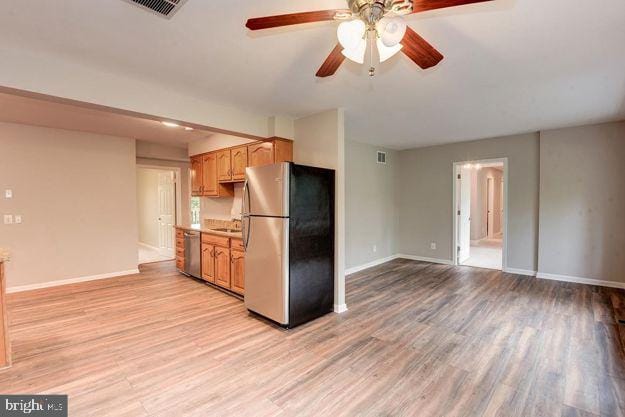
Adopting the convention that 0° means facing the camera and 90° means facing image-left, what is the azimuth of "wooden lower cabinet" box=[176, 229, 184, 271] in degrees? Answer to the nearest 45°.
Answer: approximately 45°

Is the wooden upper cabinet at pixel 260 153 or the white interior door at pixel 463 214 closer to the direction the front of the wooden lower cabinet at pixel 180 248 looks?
the wooden upper cabinet

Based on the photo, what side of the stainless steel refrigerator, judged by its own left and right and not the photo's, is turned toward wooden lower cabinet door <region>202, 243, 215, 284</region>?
right

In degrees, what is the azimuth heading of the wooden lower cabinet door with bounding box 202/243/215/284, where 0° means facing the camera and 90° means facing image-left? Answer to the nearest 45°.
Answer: approximately 45°

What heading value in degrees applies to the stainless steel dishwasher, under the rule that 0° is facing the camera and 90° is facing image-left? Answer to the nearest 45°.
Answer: approximately 45°

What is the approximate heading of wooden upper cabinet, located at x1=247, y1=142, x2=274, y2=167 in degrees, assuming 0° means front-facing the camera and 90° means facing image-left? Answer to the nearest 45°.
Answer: approximately 45°

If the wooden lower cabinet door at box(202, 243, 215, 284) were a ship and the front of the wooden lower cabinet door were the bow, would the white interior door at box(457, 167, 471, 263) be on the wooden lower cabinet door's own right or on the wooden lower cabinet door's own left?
on the wooden lower cabinet door's own left

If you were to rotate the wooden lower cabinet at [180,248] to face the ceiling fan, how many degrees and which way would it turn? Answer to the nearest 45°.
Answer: approximately 45° to its left

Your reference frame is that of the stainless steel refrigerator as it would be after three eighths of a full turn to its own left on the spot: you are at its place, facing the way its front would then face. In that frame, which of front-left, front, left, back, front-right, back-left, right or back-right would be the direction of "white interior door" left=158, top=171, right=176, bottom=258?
back-left

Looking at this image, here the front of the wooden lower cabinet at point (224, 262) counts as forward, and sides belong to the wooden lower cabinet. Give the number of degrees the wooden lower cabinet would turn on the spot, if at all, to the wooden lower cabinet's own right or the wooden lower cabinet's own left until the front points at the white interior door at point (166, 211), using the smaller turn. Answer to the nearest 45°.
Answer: approximately 135° to the wooden lower cabinet's own right

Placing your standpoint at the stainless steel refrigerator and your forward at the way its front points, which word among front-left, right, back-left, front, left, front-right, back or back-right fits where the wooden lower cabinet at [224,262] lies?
right

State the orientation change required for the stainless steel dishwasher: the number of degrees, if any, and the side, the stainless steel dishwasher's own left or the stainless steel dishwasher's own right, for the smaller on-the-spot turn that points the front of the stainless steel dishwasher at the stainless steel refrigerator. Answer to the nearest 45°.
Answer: approximately 90° to the stainless steel dishwasher's own left

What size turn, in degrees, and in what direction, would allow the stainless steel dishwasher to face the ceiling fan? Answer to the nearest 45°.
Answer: approximately 45° to its left

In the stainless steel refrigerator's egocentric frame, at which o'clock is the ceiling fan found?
The ceiling fan is roughly at 10 o'clock from the stainless steel refrigerator.
